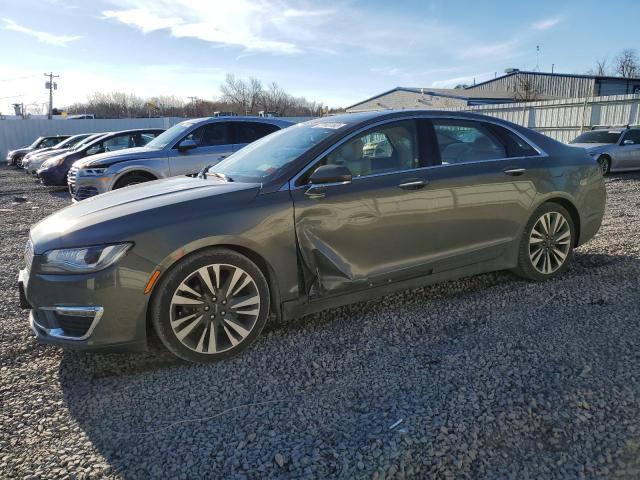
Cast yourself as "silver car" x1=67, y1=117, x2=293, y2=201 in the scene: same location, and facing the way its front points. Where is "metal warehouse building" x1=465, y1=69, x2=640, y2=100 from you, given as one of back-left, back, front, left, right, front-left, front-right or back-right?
back

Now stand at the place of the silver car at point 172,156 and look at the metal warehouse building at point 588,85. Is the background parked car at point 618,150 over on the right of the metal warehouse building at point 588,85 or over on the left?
right

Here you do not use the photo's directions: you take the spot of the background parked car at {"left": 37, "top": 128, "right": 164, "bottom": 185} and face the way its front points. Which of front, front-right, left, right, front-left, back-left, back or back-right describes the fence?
back-right

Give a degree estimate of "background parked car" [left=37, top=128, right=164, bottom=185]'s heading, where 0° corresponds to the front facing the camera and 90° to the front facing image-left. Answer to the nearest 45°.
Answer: approximately 45°

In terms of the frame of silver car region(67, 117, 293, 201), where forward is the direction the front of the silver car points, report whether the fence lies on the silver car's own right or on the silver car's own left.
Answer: on the silver car's own right

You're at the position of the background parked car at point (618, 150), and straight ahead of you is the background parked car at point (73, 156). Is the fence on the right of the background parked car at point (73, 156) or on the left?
right

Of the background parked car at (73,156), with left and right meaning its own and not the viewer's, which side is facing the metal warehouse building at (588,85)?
back
